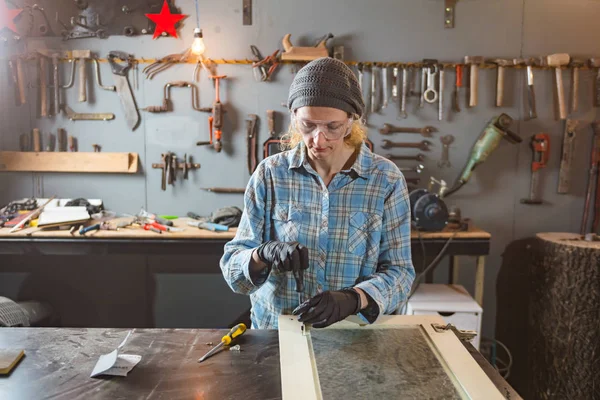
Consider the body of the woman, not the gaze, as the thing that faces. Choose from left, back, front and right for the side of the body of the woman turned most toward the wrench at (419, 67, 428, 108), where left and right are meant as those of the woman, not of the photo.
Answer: back

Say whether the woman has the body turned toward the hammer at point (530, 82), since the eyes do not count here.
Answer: no

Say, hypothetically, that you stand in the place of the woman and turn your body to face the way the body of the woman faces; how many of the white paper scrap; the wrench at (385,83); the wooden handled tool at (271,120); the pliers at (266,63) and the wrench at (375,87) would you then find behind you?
4

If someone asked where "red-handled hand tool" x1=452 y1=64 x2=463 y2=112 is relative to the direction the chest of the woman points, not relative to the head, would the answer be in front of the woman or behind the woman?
behind

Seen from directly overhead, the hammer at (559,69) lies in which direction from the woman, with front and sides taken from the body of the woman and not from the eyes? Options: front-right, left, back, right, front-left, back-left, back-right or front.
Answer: back-left

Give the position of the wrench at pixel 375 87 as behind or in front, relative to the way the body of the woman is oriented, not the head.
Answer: behind

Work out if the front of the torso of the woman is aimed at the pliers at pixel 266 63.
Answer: no

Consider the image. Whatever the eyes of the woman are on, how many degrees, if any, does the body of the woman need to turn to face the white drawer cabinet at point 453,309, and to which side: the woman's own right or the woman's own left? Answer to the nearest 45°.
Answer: approximately 135° to the woman's own left

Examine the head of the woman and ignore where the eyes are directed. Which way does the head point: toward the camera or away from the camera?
toward the camera

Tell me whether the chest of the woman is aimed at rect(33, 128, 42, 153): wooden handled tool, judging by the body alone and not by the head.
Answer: no

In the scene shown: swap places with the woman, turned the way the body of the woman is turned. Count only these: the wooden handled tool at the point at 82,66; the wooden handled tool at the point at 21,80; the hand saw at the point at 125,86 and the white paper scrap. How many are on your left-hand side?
0

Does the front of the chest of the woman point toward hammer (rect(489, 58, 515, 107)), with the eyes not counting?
no

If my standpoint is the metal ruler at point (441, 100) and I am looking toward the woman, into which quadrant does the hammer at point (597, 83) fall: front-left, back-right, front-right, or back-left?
back-left

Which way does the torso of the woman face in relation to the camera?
toward the camera

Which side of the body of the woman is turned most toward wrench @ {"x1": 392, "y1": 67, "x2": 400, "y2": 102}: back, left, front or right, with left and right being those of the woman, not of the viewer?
back
